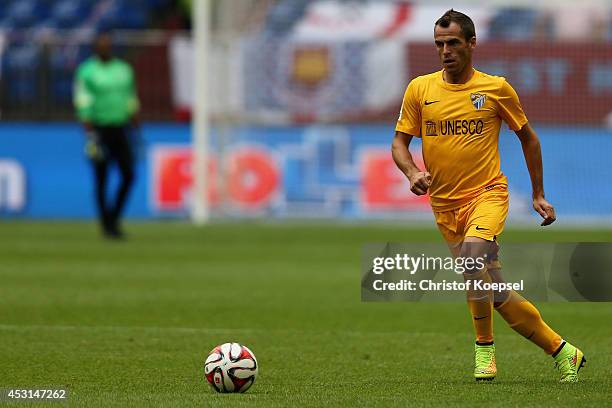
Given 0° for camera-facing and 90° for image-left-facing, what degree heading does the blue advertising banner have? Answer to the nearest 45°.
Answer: approximately 0°

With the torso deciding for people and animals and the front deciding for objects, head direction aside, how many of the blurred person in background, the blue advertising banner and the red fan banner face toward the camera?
3

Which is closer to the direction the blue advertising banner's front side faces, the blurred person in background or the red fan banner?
the blurred person in background

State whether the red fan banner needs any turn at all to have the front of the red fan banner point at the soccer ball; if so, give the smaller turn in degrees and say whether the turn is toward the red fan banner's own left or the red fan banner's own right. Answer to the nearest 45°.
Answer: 0° — it already faces it

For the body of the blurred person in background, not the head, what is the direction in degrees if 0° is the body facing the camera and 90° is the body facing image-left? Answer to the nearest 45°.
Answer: approximately 0°

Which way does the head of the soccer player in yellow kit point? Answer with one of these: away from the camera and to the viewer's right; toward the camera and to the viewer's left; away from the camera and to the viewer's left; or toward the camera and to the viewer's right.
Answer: toward the camera and to the viewer's left

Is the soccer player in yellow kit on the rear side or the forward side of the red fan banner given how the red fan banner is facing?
on the forward side

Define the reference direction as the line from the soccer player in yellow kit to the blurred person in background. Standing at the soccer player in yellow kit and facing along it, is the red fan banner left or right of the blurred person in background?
right
